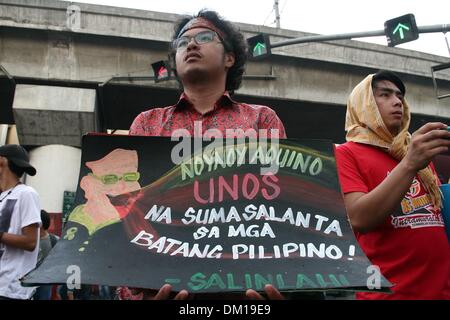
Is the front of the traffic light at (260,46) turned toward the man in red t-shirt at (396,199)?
yes

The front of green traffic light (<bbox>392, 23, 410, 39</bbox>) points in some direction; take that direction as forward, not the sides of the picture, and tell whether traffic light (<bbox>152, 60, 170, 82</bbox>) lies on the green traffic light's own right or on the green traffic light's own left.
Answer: on the green traffic light's own right

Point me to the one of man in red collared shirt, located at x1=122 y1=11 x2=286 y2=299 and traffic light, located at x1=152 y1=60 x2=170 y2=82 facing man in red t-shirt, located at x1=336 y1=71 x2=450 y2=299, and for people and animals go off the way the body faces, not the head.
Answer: the traffic light

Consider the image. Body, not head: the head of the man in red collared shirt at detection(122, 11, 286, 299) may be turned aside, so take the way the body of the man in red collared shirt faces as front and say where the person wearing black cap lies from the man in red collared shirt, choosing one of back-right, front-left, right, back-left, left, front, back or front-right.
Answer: back-right

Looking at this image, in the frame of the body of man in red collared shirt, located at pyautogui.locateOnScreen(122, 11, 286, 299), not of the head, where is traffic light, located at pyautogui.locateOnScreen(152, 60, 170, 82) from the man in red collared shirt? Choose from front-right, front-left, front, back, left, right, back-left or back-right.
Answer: back

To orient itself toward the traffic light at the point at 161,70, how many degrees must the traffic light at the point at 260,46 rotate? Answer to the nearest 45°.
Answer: approximately 90° to its right

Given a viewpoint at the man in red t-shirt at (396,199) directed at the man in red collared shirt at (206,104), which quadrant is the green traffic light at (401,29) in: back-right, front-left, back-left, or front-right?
back-right

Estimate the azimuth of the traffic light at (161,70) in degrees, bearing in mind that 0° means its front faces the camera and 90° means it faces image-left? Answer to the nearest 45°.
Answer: approximately 0°

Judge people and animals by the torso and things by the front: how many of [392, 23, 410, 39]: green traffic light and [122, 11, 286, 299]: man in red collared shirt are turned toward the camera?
2
